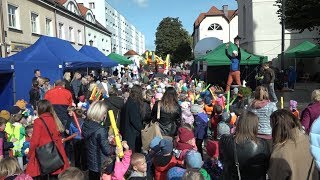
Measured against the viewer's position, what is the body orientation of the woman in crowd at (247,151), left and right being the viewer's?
facing away from the viewer

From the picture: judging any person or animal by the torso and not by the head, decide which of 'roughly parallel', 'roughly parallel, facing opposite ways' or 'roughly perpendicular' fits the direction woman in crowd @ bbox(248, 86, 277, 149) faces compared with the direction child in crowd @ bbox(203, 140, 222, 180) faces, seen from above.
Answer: roughly parallel

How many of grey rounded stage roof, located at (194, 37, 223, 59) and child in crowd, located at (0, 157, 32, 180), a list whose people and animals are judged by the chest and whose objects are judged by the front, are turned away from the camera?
1

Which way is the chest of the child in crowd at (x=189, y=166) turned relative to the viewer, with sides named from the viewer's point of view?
facing away from the viewer

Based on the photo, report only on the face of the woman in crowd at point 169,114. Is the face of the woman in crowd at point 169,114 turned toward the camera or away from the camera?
away from the camera

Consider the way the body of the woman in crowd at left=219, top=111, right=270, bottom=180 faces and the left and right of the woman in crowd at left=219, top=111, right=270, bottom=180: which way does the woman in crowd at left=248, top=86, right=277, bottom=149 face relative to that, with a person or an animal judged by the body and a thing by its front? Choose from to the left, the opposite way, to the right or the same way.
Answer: the same way

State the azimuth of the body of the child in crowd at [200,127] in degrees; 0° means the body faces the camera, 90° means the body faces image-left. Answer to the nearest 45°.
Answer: approximately 180°

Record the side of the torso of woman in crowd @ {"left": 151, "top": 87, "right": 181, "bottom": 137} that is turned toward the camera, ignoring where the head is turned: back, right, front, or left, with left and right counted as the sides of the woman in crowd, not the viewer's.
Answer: back

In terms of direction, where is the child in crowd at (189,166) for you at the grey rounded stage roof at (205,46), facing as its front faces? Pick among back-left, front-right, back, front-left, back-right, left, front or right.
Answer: front-left

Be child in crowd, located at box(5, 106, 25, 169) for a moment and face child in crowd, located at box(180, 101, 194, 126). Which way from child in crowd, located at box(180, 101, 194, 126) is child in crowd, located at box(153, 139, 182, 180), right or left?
right

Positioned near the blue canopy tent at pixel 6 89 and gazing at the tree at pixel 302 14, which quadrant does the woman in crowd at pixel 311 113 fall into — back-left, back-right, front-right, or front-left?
front-right

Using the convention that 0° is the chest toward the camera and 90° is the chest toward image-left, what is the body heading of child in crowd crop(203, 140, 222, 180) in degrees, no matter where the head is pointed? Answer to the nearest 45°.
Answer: approximately 180°

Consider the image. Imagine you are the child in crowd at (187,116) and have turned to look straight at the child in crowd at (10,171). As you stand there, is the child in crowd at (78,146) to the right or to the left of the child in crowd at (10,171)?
right

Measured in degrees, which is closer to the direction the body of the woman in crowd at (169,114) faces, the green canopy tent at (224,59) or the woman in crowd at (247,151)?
the green canopy tent
